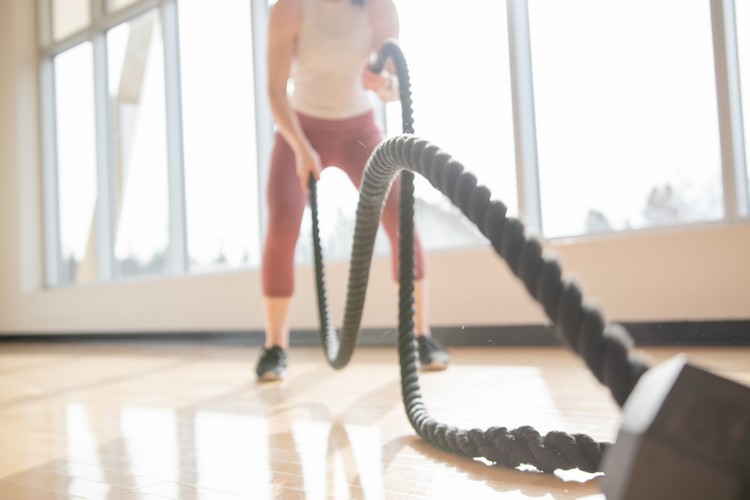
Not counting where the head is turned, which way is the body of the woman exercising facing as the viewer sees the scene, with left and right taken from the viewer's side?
facing the viewer and to the right of the viewer
